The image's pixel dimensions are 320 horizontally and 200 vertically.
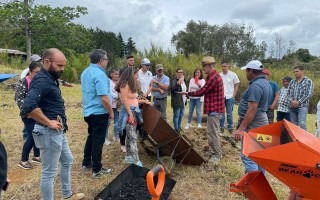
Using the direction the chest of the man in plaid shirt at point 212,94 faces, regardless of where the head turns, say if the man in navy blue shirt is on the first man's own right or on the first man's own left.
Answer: on the first man's own left

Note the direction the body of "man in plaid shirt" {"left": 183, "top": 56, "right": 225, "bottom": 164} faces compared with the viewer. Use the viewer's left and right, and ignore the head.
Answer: facing to the left of the viewer

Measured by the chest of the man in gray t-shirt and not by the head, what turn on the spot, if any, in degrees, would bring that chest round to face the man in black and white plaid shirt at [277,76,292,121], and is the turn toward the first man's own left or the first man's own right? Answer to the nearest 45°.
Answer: approximately 90° to the first man's own right

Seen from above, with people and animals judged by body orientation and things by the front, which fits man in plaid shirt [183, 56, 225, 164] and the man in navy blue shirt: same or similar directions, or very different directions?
very different directions

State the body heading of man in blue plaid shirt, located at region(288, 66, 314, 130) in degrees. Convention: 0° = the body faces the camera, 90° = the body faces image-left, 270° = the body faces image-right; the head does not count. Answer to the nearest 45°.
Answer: approximately 45°

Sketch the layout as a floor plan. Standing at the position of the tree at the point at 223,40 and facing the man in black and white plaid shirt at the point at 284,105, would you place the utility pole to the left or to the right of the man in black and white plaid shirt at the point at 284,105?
right

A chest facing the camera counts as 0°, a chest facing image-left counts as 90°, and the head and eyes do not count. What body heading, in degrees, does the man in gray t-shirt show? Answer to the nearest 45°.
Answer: approximately 90°

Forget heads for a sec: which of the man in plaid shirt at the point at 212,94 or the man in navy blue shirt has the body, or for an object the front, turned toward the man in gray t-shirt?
the man in navy blue shirt
